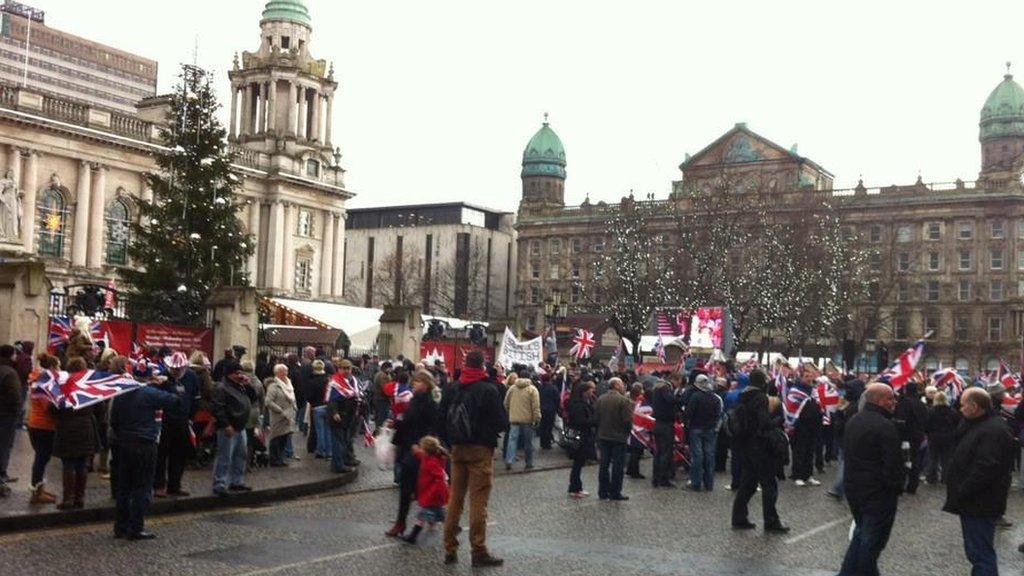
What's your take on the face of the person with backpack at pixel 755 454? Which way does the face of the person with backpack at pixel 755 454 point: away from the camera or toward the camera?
away from the camera

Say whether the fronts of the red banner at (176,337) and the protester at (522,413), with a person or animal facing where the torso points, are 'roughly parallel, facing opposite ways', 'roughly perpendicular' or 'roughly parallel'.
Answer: roughly parallel, facing opposite ways

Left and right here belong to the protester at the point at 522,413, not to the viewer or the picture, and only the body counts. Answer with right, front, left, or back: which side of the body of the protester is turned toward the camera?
back

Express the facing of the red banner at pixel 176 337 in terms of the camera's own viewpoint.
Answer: facing the viewer

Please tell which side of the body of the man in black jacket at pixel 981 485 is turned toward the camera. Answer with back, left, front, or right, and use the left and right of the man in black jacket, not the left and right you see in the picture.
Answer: left

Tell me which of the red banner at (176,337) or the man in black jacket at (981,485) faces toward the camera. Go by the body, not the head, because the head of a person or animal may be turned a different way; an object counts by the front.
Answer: the red banner

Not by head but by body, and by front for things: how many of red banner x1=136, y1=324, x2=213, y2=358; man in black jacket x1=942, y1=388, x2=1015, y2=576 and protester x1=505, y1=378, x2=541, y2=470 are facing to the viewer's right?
0

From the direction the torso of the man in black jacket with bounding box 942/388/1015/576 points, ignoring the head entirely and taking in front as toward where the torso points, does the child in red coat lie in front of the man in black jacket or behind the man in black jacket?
in front

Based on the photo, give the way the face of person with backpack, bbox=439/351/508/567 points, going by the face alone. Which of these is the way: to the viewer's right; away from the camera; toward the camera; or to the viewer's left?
away from the camera

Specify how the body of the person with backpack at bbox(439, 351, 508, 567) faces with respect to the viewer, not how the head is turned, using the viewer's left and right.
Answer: facing away from the viewer and to the right of the viewer

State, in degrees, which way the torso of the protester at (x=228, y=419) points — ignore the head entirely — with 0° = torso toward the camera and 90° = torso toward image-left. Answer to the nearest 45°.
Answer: approximately 315°

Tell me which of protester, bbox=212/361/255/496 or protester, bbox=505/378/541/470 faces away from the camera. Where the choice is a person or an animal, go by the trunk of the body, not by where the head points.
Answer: protester, bbox=505/378/541/470

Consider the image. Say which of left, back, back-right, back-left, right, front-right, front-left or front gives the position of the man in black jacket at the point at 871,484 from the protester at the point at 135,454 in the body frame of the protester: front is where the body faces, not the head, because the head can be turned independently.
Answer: front-right
